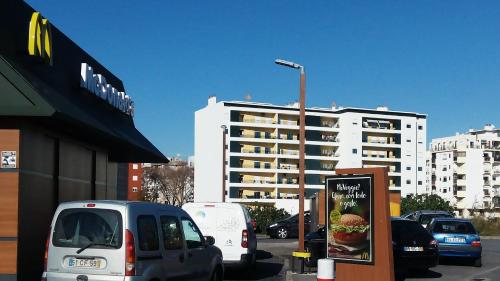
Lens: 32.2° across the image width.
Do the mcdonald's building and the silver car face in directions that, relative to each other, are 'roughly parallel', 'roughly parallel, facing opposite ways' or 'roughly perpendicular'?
roughly perpendicular

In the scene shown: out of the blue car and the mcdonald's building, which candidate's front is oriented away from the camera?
the blue car

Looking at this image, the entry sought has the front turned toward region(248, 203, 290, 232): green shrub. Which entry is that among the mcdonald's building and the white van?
the white van

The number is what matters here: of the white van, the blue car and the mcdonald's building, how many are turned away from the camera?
2

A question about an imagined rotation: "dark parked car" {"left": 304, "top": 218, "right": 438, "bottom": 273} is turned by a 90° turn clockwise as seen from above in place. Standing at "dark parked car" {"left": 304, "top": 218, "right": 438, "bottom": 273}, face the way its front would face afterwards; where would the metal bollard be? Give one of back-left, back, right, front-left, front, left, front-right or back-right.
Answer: back-right

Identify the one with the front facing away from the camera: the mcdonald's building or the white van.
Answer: the white van

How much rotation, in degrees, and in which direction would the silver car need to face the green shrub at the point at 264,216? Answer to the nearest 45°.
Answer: approximately 45° to its left

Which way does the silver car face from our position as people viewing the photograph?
facing away from the viewer and to the right of the viewer

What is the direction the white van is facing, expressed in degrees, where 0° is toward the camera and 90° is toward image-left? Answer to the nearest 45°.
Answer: approximately 180°

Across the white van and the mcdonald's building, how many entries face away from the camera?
1

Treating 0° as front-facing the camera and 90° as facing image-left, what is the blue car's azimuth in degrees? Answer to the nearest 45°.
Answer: approximately 180°

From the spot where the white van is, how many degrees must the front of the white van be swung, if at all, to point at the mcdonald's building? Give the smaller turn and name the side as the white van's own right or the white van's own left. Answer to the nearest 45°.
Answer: approximately 135° to the white van's own left
